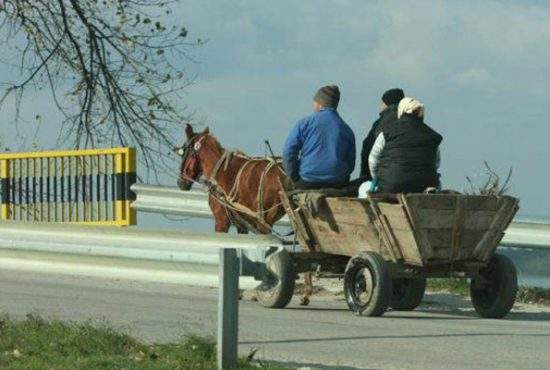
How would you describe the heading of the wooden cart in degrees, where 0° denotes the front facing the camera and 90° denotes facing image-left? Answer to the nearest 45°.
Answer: approximately 135°

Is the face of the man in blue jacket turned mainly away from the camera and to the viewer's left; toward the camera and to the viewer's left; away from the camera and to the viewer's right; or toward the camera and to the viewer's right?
away from the camera and to the viewer's left

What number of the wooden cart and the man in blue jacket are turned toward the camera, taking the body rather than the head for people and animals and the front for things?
0

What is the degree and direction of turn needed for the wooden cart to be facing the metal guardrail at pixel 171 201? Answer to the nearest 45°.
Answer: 0° — it already faces it

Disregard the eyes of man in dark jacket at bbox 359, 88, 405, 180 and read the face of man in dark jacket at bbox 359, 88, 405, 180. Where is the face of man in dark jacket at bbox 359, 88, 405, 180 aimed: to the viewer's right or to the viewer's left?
to the viewer's left

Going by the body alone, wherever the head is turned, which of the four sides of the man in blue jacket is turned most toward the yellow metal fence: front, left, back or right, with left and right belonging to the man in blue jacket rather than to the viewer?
front

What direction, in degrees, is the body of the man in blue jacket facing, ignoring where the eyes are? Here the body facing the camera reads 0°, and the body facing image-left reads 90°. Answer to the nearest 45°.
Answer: approximately 135°

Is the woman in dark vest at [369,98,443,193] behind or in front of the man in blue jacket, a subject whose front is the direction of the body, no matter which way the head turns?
behind
